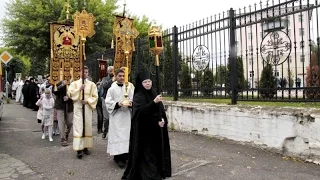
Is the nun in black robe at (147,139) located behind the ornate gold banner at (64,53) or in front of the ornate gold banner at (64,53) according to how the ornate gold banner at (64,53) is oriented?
in front

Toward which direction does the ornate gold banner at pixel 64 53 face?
toward the camera

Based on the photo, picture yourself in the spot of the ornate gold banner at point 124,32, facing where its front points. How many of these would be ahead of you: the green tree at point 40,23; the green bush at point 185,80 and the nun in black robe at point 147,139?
1

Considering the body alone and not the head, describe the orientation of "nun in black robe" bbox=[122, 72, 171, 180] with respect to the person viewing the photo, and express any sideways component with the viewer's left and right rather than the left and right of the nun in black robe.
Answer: facing the viewer and to the right of the viewer

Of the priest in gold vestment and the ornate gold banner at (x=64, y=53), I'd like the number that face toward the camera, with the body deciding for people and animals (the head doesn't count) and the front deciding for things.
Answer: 2

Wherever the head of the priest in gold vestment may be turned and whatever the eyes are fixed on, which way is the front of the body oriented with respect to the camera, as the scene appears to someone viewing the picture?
toward the camera

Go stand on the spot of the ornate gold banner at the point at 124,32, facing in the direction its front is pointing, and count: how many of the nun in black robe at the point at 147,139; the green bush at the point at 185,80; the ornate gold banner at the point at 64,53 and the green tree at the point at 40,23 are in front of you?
1

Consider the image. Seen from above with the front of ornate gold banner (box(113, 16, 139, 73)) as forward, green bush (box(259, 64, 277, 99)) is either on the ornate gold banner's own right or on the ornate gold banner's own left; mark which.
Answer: on the ornate gold banner's own left

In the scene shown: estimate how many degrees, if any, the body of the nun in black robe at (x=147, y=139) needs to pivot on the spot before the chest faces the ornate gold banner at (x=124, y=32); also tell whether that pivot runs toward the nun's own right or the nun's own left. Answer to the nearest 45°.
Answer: approximately 135° to the nun's own left

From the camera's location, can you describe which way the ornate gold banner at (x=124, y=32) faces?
facing the viewer

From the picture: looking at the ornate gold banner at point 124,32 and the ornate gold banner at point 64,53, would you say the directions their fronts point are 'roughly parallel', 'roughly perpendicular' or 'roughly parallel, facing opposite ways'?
roughly parallel

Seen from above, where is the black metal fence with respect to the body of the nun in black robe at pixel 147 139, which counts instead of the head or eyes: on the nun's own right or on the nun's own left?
on the nun's own left

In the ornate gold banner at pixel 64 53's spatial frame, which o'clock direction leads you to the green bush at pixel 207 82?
The green bush is roughly at 8 o'clock from the ornate gold banner.

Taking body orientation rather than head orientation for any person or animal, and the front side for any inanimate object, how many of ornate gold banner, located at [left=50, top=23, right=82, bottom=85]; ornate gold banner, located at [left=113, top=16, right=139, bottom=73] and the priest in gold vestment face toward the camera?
3

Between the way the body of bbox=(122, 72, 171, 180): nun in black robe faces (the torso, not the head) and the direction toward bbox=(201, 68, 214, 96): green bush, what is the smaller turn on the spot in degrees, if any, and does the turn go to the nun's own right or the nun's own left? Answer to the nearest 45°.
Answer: approximately 90° to the nun's own left
